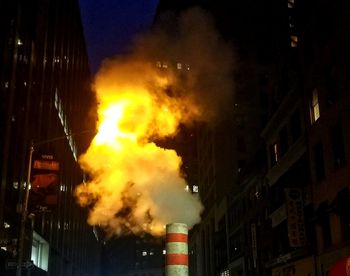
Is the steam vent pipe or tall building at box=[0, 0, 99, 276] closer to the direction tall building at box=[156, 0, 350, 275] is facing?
the tall building

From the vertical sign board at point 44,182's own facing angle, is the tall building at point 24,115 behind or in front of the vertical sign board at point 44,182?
behind

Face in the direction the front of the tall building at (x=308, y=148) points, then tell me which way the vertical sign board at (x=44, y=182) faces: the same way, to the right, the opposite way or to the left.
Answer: to the left

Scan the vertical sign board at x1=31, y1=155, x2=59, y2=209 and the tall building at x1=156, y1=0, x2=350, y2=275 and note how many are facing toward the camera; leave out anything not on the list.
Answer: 1

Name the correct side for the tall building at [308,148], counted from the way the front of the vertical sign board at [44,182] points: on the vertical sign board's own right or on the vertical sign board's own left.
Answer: on the vertical sign board's own left

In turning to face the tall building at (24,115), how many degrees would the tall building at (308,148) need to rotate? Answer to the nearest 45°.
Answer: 0° — it already faces it

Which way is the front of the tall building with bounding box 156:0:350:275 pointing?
to the viewer's left

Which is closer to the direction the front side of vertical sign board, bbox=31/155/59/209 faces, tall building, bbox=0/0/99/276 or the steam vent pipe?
the steam vent pipe

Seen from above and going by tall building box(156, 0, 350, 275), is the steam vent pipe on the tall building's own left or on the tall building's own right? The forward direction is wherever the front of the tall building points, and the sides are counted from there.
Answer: on the tall building's own left

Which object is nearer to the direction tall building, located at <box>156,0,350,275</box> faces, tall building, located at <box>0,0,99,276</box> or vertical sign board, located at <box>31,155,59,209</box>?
the tall building

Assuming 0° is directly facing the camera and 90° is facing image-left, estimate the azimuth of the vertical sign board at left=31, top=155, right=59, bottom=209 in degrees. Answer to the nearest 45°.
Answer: approximately 0°
